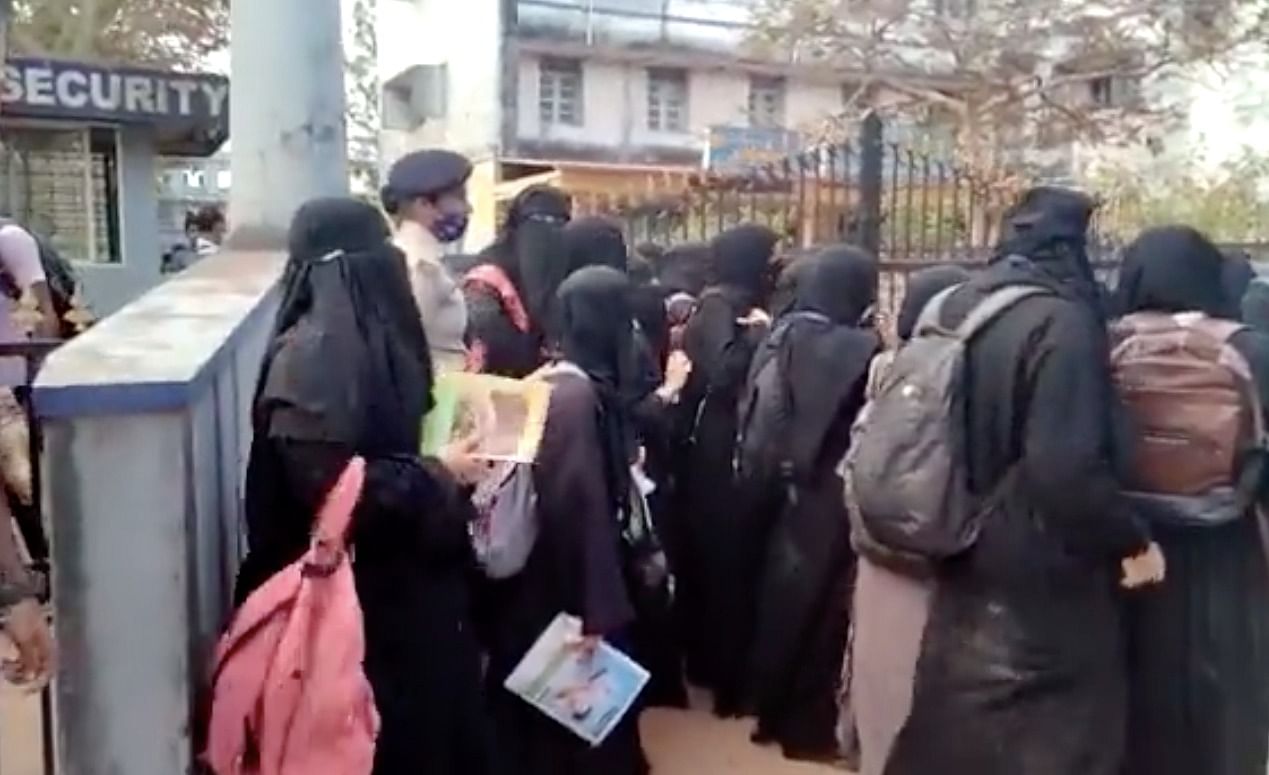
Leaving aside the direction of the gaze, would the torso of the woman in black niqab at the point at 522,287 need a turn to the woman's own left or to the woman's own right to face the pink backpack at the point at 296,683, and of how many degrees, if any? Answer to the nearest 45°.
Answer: approximately 45° to the woman's own right

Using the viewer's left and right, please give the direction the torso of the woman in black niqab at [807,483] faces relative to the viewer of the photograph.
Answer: facing away from the viewer and to the right of the viewer

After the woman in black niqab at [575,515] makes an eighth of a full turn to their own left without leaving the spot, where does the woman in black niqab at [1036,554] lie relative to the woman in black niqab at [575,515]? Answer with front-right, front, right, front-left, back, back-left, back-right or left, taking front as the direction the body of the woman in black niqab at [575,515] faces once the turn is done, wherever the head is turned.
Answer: back-right

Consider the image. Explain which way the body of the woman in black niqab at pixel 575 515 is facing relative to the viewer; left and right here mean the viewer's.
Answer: facing away from the viewer and to the right of the viewer

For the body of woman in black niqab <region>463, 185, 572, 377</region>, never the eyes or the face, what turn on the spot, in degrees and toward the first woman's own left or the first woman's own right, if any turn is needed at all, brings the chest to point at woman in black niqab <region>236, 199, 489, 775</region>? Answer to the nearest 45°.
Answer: approximately 45° to the first woman's own right

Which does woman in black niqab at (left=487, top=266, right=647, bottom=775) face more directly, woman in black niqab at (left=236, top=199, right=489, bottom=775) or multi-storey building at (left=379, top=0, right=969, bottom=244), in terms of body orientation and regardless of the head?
the multi-storey building

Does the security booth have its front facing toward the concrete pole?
yes
